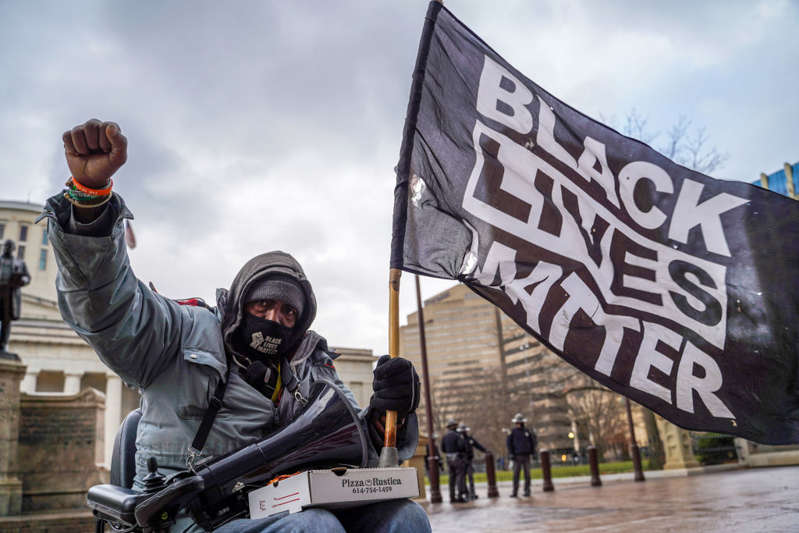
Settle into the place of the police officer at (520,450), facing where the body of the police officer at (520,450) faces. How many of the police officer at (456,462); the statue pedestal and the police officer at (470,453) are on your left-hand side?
0

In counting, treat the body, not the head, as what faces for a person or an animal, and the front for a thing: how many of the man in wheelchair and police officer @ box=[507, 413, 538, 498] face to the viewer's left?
0

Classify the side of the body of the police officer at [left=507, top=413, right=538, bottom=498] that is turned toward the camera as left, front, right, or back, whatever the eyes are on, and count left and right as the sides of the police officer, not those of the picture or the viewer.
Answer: front

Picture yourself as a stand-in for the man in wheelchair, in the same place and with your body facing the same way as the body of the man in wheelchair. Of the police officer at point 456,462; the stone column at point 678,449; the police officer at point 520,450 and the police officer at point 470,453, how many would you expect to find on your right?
0

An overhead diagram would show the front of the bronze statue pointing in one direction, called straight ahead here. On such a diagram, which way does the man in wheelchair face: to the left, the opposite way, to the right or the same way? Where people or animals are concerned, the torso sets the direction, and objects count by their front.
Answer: the same way

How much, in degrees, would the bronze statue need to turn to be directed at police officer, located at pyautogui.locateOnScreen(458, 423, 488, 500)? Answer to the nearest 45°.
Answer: approximately 45° to its left

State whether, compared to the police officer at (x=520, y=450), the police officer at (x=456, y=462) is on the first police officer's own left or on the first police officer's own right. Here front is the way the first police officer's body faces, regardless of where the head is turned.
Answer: on the first police officer's own right

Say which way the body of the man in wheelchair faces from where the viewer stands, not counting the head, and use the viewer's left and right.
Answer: facing the viewer and to the right of the viewer

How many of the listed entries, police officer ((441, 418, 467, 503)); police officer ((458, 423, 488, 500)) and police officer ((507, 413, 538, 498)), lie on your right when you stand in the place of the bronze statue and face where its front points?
0

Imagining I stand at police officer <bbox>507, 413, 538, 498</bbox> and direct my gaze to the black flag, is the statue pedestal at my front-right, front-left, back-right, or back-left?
front-right

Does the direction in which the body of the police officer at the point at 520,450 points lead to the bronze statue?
no

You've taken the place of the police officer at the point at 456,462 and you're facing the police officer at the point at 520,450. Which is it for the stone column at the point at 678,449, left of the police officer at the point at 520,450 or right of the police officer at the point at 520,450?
left

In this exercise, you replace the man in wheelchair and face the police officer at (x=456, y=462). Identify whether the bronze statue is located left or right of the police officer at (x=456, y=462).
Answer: left

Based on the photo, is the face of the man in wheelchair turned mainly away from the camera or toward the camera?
toward the camera

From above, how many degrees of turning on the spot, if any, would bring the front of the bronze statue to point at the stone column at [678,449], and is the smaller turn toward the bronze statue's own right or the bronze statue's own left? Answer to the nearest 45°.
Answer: approximately 45° to the bronze statue's own left

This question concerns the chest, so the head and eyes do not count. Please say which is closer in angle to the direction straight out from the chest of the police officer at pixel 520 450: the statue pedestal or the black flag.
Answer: the black flag
